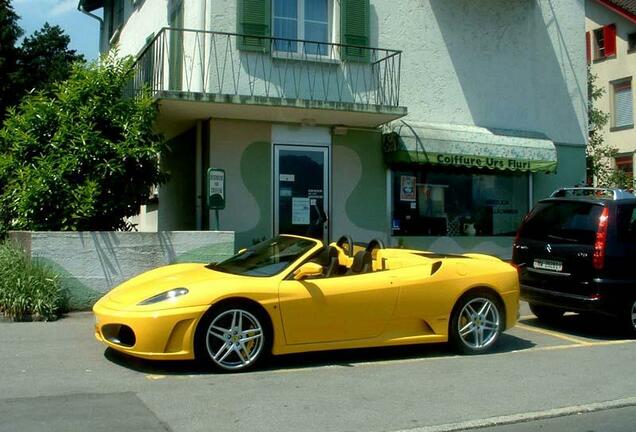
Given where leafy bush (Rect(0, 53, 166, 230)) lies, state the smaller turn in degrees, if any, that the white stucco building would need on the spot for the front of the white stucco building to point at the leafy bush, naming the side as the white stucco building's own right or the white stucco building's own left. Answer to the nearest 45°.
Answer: approximately 45° to the white stucco building's own right

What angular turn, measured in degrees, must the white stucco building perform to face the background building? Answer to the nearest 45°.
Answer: approximately 135° to its left

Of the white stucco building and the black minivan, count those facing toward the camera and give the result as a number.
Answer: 1

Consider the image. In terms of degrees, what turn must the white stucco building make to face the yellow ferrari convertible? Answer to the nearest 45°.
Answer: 0° — it already faces it

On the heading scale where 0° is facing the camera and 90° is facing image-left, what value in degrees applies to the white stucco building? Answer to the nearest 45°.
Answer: approximately 0°

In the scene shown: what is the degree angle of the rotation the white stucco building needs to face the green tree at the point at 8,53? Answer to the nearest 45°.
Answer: approximately 135° to its right

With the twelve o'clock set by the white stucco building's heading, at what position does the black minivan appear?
The black minivan is roughly at 11 o'clock from the white stucco building.

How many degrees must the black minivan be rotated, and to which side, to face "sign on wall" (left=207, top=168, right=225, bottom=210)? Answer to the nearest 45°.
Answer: approximately 135° to its left

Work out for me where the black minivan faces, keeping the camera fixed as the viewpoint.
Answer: facing away from the viewer and to the right of the viewer

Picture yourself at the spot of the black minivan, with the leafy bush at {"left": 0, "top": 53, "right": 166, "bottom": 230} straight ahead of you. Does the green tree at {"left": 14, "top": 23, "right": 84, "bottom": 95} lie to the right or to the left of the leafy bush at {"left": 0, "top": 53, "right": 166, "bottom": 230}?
right

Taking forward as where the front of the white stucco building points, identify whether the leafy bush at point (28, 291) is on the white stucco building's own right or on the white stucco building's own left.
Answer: on the white stucco building's own right

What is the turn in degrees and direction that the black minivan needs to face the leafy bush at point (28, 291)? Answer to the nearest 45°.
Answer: approximately 135° to its left

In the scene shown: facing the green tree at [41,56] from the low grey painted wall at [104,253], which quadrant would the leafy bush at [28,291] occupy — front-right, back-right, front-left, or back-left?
back-left

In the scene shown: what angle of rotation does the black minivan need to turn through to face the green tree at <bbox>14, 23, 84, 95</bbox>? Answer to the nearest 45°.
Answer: approximately 90° to its left
